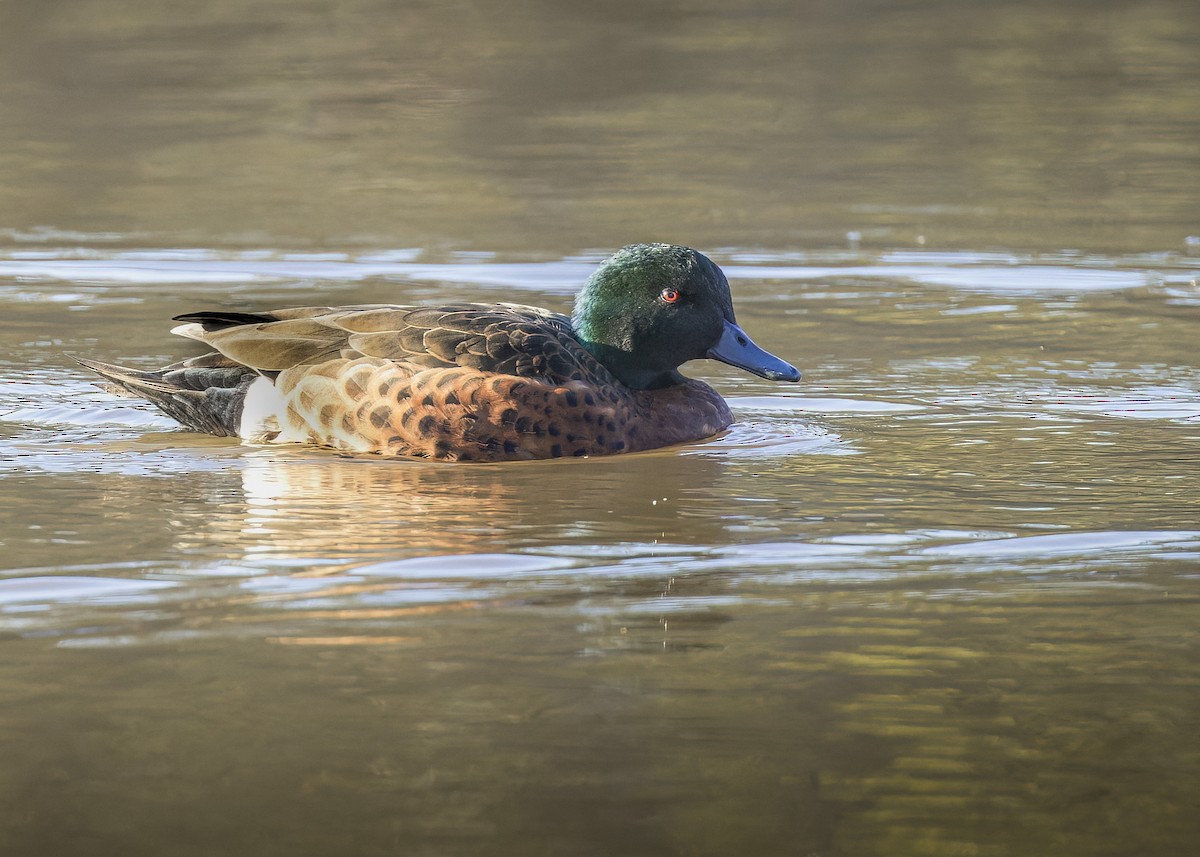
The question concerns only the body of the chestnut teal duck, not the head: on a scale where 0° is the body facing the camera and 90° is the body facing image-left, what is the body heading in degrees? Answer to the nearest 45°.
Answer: approximately 270°
